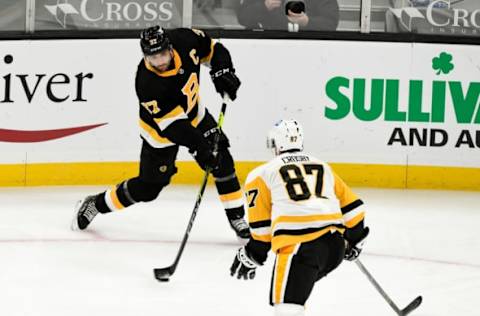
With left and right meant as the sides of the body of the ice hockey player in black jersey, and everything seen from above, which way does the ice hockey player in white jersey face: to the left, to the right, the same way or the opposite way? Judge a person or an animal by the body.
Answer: the opposite way

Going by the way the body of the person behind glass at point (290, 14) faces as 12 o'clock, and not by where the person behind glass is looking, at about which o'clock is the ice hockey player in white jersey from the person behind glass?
The ice hockey player in white jersey is roughly at 12 o'clock from the person behind glass.

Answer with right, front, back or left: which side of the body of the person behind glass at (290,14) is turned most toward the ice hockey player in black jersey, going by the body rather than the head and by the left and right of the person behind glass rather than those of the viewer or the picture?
front

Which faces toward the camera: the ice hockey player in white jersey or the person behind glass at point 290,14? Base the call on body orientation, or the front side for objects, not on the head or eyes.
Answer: the person behind glass

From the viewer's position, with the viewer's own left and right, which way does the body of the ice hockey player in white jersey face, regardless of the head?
facing away from the viewer and to the left of the viewer

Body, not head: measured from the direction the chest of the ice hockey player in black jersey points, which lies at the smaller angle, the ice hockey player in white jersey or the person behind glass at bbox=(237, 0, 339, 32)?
the ice hockey player in white jersey

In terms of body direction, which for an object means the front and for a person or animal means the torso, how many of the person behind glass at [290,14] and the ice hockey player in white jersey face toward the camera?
1

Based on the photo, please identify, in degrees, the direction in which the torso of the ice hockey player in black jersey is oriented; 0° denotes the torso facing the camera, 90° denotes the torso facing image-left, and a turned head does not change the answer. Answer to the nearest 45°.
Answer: approximately 315°

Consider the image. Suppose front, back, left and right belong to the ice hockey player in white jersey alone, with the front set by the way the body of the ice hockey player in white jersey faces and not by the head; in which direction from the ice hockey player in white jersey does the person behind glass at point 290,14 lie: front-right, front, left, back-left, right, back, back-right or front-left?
front-right
